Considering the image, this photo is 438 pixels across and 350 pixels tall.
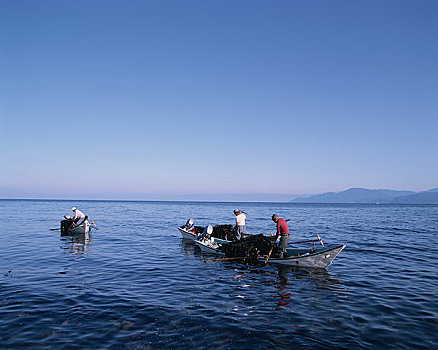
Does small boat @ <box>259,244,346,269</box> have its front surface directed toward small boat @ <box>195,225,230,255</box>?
no

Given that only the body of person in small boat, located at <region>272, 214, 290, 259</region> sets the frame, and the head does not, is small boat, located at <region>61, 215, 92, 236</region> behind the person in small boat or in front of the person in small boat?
in front

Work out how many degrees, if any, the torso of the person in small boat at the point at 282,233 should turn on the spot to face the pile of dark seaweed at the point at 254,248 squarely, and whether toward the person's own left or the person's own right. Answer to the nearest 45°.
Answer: approximately 45° to the person's own right

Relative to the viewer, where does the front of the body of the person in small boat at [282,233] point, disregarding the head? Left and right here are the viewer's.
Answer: facing to the left of the viewer

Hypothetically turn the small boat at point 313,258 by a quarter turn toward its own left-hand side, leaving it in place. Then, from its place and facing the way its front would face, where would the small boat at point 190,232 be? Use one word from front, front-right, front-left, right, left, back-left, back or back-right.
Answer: front-left

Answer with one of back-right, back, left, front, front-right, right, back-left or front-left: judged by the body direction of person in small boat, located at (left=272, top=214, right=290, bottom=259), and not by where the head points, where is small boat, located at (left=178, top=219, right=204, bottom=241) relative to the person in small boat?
front-right

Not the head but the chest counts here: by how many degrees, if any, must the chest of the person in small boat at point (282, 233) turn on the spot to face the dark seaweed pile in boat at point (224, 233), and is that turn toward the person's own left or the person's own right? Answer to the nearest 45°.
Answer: approximately 45° to the person's own right

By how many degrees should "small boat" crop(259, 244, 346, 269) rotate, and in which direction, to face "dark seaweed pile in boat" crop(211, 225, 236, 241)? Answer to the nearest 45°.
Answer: approximately 135° to its left

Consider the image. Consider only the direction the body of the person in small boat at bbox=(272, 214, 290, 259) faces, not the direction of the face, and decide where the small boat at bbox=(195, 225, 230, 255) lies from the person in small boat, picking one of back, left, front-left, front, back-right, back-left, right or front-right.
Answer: front-right

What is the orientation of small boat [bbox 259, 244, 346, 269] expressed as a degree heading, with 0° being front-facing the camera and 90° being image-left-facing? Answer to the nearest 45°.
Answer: approximately 270°

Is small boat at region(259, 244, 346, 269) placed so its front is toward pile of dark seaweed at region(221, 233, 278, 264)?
no
